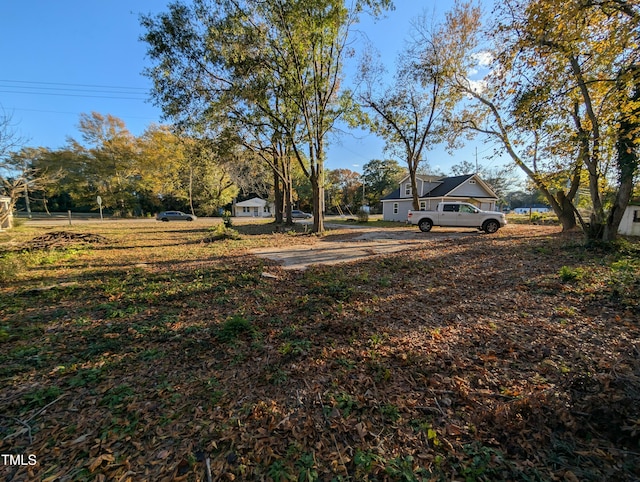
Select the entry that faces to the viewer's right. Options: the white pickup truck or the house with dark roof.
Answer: the white pickup truck

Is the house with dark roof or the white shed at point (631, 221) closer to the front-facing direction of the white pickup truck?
the white shed

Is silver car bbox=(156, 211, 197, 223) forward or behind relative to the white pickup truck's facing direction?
behind

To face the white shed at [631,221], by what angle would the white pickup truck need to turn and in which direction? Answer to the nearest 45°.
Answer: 0° — it already faces it

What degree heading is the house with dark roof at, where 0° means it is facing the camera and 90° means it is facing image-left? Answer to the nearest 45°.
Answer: approximately 45°

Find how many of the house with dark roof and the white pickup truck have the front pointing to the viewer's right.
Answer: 1

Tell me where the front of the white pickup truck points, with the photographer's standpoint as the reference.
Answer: facing to the right of the viewer

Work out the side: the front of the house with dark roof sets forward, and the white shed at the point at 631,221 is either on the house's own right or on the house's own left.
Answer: on the house's own left

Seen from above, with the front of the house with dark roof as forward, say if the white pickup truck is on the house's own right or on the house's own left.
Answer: on the house's own left

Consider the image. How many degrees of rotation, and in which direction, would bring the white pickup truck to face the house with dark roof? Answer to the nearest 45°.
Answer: approximately 90° to its left

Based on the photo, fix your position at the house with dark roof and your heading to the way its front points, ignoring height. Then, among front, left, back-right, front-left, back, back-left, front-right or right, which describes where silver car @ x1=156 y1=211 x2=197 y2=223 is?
front-right
